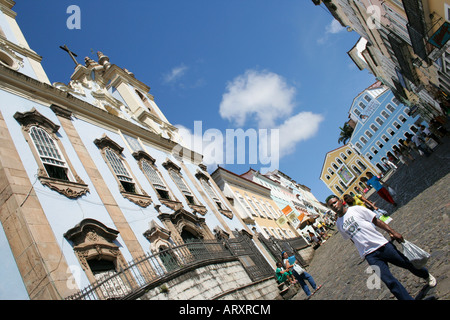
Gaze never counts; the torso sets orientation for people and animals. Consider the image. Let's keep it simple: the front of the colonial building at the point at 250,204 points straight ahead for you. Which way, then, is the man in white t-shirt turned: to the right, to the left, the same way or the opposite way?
to the right

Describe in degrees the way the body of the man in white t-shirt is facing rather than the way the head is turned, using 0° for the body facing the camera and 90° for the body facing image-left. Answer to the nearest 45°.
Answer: approximately 45°

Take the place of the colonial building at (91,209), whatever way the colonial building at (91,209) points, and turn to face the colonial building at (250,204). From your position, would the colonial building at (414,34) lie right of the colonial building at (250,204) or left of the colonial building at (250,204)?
right

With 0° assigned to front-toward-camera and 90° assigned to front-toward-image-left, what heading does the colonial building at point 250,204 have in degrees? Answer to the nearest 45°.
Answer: approximately 315°

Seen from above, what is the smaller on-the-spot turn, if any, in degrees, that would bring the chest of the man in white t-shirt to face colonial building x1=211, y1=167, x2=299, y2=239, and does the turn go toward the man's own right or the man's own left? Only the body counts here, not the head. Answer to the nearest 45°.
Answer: approximately 135° to the man's own right

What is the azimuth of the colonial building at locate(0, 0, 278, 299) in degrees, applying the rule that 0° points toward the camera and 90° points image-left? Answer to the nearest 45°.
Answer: approximately 315°

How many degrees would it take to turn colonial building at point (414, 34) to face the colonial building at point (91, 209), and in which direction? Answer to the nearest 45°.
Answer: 0° — it already faces it
